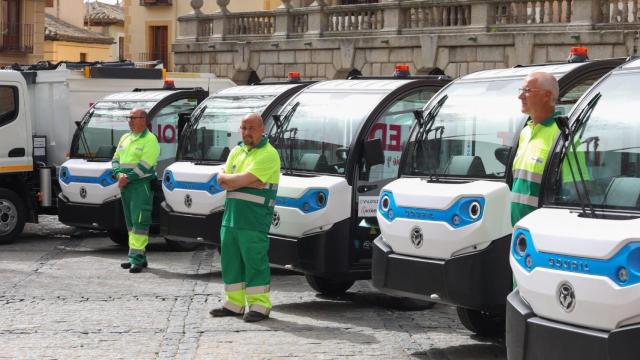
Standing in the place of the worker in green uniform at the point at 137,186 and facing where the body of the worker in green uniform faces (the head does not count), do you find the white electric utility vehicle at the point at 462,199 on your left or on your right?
on your left

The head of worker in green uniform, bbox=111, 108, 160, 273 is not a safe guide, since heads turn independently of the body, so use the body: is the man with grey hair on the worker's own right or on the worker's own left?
on the worker's own left

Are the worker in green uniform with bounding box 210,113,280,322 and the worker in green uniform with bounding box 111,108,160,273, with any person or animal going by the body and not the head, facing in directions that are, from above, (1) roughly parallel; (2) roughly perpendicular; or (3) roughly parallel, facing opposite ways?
roughly parallel

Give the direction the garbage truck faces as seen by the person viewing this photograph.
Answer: facing to the left of the viewer

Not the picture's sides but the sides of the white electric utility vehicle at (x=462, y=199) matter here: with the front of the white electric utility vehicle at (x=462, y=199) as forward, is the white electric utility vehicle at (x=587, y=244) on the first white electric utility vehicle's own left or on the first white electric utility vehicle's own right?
on the first white electric utility vehicle's own left

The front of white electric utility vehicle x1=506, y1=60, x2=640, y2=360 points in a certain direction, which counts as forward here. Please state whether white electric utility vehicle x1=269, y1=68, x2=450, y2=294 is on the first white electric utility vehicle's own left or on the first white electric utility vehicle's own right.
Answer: on the first white electric utility vehicle's own right

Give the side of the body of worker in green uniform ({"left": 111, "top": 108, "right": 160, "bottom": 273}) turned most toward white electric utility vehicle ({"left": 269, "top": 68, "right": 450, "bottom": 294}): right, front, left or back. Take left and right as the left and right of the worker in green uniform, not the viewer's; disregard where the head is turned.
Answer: left

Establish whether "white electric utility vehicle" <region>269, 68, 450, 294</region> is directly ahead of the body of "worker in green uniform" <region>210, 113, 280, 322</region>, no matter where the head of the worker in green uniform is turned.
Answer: no

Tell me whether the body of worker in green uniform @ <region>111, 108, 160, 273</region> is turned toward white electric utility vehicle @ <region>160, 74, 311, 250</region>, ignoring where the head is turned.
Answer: no

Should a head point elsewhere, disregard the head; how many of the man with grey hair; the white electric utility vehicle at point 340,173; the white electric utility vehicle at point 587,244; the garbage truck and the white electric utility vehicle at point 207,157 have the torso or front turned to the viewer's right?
0

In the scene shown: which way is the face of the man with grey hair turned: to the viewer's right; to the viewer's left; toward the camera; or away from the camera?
to the viewer's left

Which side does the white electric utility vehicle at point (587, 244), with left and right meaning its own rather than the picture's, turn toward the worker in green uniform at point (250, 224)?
right

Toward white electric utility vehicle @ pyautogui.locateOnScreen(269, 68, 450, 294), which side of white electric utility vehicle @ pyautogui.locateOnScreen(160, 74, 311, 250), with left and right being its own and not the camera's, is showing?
left

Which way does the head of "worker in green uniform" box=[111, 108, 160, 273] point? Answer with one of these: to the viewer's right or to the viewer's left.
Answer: to the viewer's left

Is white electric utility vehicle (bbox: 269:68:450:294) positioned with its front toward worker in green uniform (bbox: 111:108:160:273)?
no
